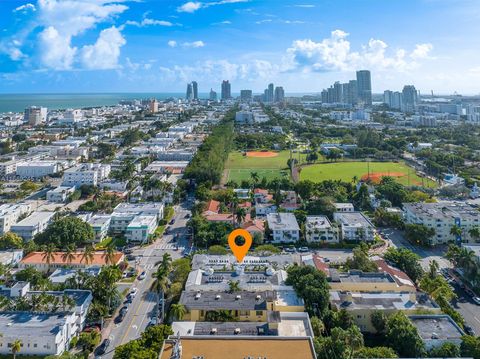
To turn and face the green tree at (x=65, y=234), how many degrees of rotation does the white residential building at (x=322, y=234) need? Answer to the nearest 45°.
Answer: approximately 90° to its right

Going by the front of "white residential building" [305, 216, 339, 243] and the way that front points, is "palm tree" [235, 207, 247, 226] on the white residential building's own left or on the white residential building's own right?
on the white residential building's own right

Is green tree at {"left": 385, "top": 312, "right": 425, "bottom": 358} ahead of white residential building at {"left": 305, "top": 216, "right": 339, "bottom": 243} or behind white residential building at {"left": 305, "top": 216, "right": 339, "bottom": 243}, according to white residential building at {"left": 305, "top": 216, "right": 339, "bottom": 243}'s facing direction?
ahead

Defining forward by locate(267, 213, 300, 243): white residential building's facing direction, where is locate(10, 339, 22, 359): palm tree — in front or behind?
in front

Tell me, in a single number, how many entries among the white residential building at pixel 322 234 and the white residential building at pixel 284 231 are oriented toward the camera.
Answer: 2

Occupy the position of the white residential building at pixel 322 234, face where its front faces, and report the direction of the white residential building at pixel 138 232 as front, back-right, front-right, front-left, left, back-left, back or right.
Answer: right

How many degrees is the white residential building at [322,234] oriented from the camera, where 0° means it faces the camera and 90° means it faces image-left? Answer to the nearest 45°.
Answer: approximately 0°

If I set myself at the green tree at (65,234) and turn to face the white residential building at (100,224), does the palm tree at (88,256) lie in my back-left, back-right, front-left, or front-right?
back-right

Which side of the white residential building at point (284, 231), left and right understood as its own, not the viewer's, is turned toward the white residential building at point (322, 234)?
left

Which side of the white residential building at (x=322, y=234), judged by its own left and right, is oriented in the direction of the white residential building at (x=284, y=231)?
right

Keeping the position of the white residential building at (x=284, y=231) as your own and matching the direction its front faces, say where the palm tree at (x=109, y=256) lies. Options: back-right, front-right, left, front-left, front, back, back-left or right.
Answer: front-right
